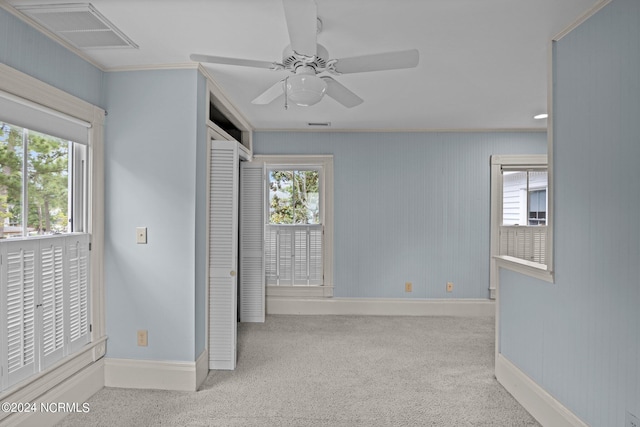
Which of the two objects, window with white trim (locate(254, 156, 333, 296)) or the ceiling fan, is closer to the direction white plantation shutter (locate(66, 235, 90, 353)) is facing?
the ceiling fan

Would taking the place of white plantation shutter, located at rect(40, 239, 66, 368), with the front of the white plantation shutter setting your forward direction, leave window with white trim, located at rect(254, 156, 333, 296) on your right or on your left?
on your left

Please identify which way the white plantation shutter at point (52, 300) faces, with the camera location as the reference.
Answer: facing the viewer and to the right of the viewer

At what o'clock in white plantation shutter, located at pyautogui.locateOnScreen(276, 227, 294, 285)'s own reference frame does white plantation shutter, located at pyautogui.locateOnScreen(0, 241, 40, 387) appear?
white plantation shutter, located at pyautogui.locateOnScreen(0, 241, 40, 387) is roughly at 1 o'clock from white plantation shutter, located at pyautogui.locateOnScreen(276, 227, 294, 285).

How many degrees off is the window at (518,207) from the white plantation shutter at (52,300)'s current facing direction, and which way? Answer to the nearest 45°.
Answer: approximately 45° to its left

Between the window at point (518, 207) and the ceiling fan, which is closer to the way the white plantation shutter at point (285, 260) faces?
the ceiling fan
